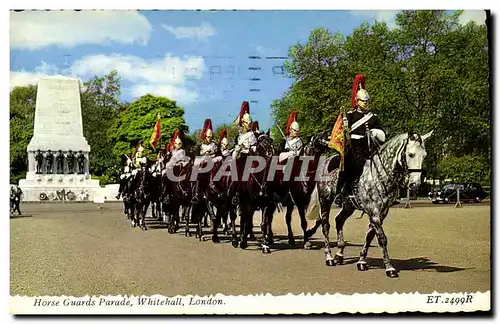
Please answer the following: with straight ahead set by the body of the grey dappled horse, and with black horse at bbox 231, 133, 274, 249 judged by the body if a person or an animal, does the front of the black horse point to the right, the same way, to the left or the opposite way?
the same way

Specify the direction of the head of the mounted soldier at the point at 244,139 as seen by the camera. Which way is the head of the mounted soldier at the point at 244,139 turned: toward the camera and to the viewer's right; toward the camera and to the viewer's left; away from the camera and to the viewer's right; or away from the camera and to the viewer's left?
toward the camera and to the viewer's right

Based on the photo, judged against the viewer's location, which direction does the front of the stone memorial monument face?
facing the viewer

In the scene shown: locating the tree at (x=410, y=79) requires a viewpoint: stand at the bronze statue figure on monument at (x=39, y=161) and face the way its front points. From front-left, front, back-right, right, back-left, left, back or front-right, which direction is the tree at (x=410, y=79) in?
front-left

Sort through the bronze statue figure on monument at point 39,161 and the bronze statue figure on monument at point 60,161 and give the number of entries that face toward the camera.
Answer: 2

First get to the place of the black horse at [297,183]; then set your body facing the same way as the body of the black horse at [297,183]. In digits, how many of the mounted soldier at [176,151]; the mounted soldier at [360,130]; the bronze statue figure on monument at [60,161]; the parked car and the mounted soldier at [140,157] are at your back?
3

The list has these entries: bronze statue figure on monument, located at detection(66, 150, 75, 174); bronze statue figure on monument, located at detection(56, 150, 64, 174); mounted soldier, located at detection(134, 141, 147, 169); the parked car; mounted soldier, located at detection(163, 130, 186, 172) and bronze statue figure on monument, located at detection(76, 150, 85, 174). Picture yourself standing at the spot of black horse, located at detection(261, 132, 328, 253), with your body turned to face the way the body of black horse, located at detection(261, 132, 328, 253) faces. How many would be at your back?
5

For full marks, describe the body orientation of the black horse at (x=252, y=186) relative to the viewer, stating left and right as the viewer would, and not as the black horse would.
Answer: facing the viewer and to the right of the viewer

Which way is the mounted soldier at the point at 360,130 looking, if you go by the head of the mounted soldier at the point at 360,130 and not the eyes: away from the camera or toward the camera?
toward the camera

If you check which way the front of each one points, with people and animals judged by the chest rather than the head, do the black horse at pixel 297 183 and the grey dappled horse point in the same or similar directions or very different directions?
same or similar directions

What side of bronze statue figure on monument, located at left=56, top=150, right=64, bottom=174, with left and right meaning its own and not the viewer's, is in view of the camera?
front
